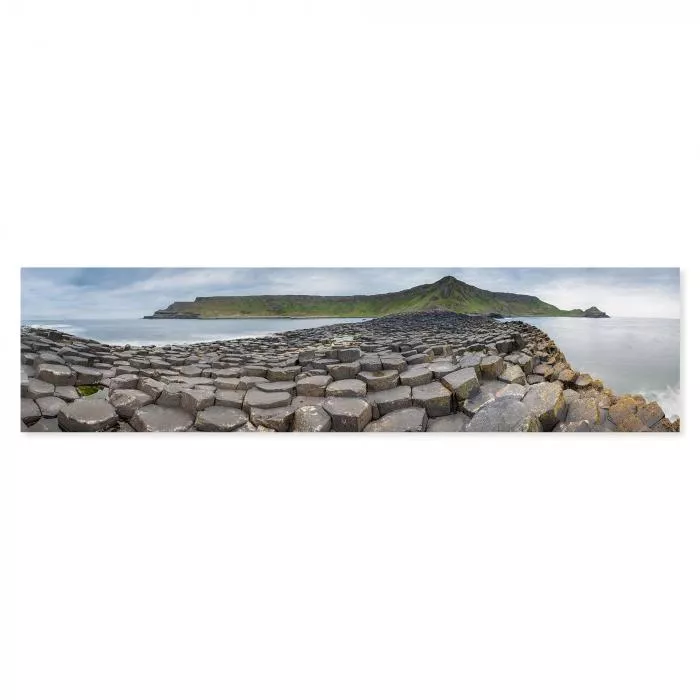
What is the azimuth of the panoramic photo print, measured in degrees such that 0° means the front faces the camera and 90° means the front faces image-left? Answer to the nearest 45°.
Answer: approximately 0°
